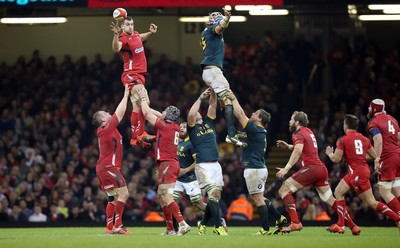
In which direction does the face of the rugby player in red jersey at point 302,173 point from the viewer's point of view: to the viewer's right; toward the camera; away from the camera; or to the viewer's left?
to the viewer's left

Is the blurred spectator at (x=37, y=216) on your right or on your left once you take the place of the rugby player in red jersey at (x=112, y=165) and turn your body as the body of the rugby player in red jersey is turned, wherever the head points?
on your left

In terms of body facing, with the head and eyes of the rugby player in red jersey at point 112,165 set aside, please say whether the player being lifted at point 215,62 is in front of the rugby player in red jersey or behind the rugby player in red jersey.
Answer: in front

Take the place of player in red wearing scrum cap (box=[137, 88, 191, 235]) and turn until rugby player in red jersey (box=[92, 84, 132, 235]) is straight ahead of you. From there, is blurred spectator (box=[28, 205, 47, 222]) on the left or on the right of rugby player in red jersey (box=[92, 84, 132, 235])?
right
